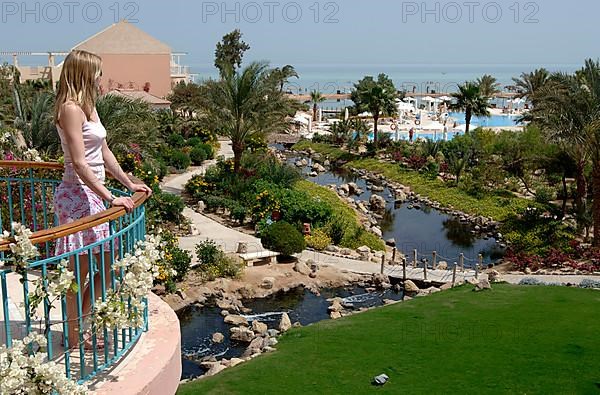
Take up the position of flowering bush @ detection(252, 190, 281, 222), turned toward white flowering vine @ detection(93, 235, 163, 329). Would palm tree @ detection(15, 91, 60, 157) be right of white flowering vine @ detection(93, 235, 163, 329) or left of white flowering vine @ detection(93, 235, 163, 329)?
right

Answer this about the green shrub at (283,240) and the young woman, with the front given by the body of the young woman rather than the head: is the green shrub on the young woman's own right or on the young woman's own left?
on the young woman's own left

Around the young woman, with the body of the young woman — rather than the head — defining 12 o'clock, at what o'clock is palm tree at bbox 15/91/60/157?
The palm tree is roughly at 9 o'clock from the young woman.

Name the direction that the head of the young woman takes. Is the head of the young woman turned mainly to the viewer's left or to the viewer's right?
to the viewer's right

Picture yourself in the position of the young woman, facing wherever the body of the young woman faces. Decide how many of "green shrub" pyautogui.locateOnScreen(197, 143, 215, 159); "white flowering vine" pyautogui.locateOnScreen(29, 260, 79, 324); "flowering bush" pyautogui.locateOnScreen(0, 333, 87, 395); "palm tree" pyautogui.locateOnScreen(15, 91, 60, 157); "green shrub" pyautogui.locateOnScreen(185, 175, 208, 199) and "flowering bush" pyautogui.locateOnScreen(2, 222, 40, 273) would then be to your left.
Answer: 3

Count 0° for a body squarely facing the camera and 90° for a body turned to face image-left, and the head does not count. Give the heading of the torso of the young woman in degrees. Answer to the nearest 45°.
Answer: approximately 270°

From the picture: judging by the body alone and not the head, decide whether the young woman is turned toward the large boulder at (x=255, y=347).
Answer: no

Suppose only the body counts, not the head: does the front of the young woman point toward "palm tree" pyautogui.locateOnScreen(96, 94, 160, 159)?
no

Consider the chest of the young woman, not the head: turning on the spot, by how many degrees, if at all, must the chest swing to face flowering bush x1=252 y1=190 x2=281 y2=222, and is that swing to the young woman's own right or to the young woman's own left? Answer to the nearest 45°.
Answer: approximately 90° to the young woman's own left

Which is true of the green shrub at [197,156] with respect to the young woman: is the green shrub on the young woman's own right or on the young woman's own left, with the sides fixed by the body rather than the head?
on the young woman's own left

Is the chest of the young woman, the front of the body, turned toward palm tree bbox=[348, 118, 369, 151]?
no
